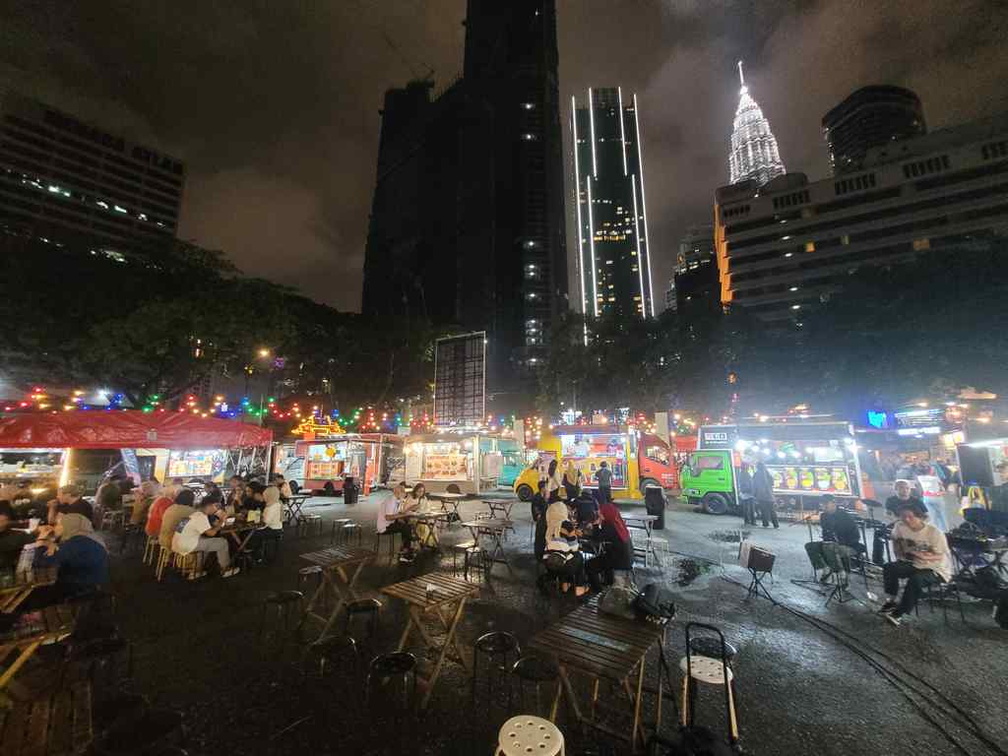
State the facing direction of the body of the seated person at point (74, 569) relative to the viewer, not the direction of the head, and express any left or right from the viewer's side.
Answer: facing to the left of the viewer

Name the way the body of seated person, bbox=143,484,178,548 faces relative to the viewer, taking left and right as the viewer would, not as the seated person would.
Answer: facing to the right of the viewer

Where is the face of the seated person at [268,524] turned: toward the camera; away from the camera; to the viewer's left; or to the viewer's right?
to the viewer's left

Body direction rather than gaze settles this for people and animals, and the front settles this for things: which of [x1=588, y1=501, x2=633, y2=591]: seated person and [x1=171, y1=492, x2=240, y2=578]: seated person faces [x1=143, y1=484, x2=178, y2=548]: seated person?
[x1=588, y1=501, x2=633, y2=591]: seated person

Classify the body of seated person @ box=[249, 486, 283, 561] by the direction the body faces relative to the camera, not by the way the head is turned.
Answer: to the viewer's left

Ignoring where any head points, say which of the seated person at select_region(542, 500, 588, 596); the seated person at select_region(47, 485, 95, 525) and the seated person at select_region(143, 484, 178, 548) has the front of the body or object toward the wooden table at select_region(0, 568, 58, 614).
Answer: the seated person at select_region(47, 485, 95, 525)

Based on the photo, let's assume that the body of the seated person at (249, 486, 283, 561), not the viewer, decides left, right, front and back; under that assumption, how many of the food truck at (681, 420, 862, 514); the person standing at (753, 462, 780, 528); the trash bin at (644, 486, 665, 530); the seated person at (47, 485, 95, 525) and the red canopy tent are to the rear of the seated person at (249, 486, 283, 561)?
3

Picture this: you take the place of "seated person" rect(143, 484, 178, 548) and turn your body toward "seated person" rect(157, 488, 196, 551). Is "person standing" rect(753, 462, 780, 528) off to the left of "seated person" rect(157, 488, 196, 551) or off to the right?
left

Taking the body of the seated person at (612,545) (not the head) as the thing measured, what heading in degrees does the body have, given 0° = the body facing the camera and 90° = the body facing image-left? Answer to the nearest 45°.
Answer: approximately 90°
